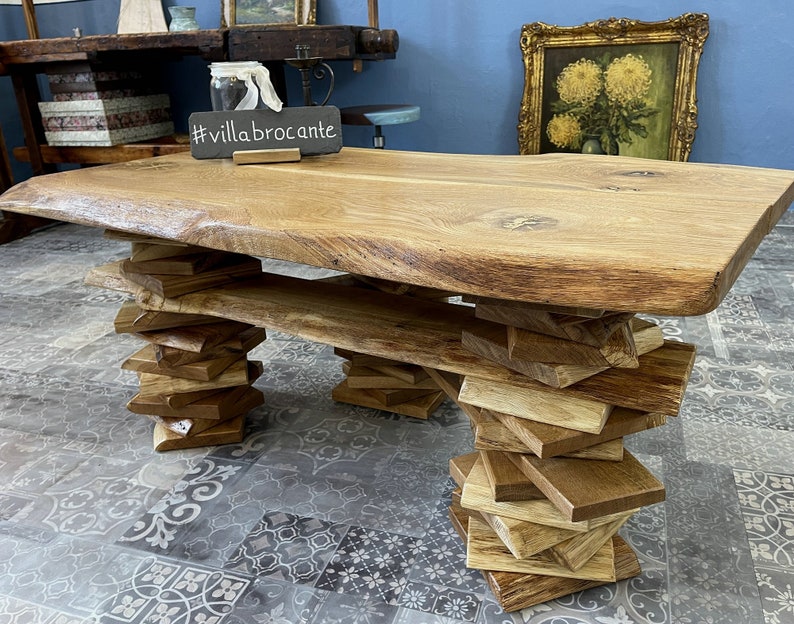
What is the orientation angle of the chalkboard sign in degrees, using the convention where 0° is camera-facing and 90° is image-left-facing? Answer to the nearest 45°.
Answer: approximately 0°

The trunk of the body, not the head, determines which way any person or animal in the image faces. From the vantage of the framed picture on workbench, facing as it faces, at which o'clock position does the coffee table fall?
The coffee table is roughly at 12 o'clock from the framed picture on workbench.

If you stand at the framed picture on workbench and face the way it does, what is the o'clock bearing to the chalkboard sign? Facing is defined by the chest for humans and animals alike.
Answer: The chalkboard sign is roughly at 12 o'clock from the framed picture on workbench.

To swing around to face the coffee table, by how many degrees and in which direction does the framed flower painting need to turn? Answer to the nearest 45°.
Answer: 0° — it already faces it

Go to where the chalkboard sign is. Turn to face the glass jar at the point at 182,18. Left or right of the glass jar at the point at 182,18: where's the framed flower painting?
right

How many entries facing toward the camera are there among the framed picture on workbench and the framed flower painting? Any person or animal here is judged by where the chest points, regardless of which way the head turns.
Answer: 2

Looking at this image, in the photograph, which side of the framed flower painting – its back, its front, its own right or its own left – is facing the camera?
front

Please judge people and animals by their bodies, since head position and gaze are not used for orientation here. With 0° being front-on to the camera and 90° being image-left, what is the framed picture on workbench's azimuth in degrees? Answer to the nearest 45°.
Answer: approximately 0°

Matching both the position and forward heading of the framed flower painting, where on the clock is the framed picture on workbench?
The framed picture on workbench is roughly at 3 o'clock from the framed flower painting.

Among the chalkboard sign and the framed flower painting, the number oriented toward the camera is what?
2

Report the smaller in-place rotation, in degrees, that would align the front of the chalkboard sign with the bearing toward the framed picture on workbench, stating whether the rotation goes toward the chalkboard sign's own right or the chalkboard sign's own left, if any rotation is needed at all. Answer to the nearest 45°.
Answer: approximately 180°
